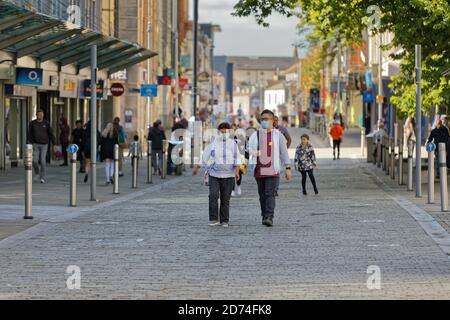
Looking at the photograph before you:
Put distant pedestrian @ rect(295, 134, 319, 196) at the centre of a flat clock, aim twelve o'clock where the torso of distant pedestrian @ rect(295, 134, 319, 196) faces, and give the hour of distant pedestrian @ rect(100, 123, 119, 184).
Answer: distant pedestrian @ rect(100, 123, 119, 184) is roughly at 4 o'clock from distant pedestrian @ rect(295, 134, 319, 196).

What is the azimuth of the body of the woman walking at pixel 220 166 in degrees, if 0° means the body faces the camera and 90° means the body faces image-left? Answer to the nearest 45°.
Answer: approximately 0°

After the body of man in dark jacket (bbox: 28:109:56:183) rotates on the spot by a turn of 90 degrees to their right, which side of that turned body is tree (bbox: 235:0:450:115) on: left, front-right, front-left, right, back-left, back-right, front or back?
back

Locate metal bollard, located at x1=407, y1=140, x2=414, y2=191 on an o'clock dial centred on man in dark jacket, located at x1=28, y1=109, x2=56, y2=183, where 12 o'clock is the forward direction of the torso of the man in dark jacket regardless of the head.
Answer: The metal bollard is roughly at 10 o'clock from the man in dark jacket.

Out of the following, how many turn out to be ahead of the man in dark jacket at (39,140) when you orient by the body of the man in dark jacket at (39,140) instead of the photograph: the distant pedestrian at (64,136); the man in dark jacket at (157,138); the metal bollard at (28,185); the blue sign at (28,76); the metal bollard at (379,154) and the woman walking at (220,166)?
2

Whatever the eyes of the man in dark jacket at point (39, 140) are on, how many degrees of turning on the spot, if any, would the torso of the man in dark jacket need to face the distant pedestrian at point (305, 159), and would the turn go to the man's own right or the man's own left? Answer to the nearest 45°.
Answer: approximately 45° to the man's own left

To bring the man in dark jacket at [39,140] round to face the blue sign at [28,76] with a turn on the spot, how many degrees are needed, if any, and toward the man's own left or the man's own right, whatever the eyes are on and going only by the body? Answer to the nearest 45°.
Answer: approximately 180°

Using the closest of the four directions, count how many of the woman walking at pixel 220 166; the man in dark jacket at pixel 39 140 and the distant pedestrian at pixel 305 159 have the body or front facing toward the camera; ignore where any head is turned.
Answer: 3

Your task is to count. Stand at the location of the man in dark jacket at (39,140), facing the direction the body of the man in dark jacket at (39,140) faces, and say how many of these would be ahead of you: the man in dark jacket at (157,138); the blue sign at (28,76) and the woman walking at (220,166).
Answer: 1

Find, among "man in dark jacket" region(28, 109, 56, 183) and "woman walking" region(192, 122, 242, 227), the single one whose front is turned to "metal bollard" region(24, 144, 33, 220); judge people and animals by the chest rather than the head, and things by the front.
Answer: the man in dark jacket

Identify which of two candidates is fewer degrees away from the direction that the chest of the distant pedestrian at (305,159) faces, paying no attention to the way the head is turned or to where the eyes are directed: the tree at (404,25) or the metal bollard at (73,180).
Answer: the metal bollard

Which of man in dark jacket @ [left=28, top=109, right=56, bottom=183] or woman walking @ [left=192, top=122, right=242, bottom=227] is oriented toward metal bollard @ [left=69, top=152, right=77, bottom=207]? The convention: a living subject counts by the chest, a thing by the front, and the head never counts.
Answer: the man in dark jacket

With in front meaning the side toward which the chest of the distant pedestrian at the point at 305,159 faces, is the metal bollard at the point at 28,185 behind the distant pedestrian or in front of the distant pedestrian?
in front

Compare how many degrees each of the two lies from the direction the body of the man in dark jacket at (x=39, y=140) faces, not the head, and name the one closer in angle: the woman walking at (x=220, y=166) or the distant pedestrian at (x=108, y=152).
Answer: the woman walking

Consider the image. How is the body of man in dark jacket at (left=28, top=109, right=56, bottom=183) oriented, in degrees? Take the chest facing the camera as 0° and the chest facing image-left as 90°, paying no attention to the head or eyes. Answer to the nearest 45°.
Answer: approximately 0°
